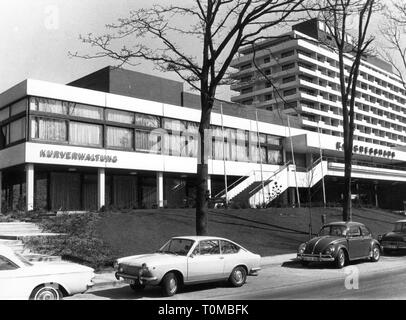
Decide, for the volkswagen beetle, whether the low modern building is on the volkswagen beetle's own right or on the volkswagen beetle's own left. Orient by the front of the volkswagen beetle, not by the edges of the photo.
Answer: on the volkswagen beetle's own right

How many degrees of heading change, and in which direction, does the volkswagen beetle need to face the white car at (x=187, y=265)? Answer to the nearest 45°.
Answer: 0° — it already faces it

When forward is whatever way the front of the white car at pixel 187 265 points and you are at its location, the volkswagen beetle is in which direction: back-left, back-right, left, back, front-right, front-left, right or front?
back

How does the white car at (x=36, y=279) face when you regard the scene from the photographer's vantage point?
facing to the left of the viewer

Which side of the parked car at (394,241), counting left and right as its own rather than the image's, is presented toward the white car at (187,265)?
front

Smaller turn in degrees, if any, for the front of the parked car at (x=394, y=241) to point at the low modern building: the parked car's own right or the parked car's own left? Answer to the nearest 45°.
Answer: approximately 90° to the parked car's own right

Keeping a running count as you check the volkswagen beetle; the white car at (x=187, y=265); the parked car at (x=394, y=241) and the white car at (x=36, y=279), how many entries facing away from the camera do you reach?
0

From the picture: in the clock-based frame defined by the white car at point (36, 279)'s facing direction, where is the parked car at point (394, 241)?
The parked car is roughly at 5 o'clock from the white car.

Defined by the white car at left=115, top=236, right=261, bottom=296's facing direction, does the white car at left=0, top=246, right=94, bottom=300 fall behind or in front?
in front

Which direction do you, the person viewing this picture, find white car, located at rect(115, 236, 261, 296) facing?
facing the viewer and to the left of the viewer
